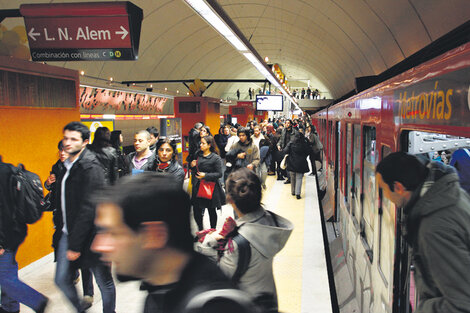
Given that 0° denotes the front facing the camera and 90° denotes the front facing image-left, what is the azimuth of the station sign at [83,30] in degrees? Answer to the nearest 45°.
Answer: approximately 0°

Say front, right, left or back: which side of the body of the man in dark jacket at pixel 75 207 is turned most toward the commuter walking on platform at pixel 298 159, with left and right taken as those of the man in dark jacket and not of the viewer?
back

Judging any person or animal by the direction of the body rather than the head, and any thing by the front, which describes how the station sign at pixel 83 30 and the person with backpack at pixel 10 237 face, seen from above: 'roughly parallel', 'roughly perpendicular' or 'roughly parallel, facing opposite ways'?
roughly perpendicular

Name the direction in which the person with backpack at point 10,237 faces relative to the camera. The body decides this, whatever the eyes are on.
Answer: to the viewer's left

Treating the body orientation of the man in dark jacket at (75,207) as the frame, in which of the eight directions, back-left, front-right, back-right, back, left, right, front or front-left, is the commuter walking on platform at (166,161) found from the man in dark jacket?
back
